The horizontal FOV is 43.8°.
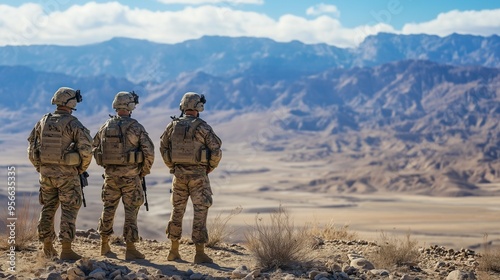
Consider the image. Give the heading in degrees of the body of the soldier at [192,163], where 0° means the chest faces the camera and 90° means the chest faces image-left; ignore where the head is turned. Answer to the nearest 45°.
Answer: approximately 225°

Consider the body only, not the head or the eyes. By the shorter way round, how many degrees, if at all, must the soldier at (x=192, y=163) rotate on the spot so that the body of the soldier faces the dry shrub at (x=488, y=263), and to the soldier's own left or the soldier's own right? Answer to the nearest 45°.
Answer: approximately 45° to the soldier's own right

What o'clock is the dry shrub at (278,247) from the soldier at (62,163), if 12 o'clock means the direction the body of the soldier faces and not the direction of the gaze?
The dry shrub is roughly at 2 o'clock from the soldier.

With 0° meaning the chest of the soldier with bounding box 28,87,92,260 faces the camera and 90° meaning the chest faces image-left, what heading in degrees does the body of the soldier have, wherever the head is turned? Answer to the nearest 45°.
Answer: approximately 225°

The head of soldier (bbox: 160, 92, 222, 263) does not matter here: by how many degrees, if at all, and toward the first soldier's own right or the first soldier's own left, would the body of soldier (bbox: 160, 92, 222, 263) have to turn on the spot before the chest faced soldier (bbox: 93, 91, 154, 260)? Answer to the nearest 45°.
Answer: approximately 135° to the first soldier's own left

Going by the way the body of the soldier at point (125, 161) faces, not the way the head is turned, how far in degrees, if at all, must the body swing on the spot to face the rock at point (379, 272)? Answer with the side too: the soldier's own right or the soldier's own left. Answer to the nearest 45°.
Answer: approximately 45° to the soldier's own right

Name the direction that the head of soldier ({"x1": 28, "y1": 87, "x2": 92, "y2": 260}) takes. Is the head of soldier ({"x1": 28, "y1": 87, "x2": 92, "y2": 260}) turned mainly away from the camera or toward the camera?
away from the camera

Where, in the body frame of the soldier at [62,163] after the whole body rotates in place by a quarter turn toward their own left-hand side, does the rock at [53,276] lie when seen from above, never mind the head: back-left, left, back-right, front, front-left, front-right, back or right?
back-left
